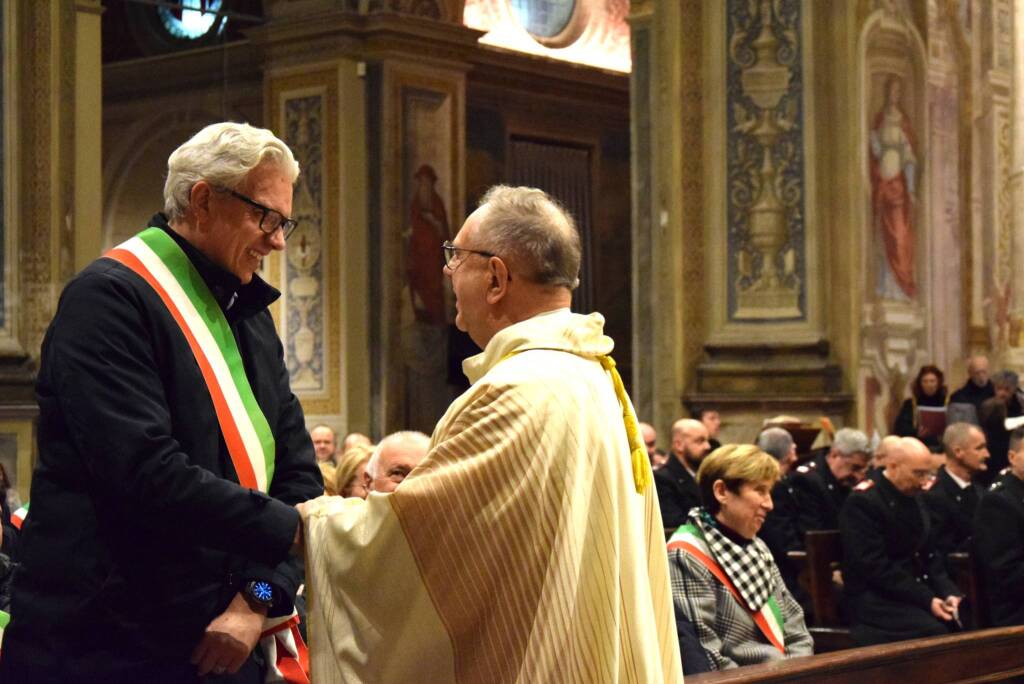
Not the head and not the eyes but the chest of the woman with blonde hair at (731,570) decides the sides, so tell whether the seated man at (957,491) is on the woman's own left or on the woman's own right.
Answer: on the woman's own left

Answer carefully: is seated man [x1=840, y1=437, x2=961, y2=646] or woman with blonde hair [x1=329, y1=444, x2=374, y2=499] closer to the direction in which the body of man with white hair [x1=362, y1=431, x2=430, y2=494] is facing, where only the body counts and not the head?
the seated man

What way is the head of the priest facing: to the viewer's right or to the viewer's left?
to the viewer's left

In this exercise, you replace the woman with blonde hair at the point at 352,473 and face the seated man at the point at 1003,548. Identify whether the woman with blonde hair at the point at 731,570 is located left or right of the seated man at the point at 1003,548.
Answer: right

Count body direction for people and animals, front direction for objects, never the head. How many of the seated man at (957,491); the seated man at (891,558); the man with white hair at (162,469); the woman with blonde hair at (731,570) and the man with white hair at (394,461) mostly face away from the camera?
0

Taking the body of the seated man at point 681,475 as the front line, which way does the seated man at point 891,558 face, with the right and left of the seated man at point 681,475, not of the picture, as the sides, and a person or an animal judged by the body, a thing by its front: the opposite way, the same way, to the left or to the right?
the same way
